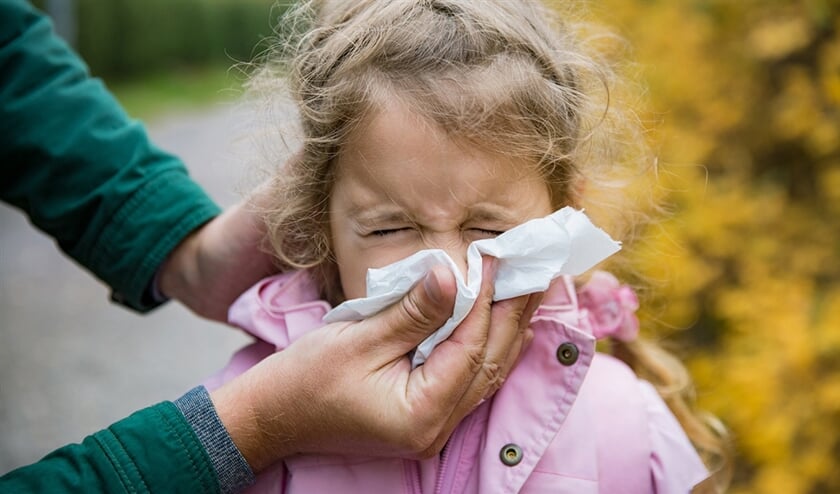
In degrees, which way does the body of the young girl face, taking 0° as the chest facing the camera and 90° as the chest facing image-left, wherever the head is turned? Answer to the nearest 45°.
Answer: approximately 0°
